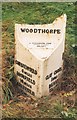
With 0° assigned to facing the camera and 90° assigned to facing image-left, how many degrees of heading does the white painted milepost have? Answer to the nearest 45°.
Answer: approximately 0°
